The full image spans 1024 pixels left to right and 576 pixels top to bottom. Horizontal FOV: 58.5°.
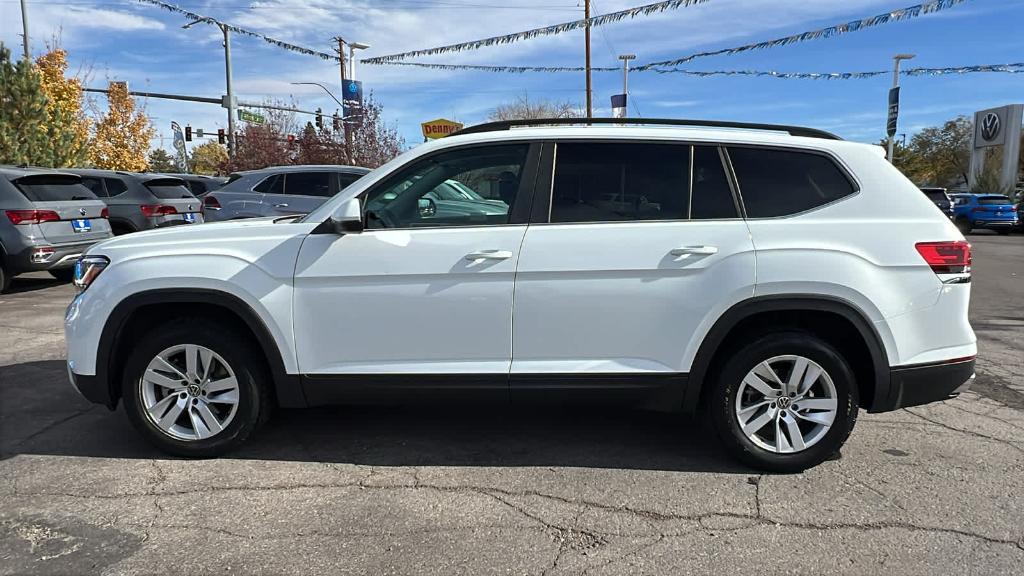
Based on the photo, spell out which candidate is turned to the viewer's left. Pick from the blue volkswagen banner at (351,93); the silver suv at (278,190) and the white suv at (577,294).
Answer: the white suv

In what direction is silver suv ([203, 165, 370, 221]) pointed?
to the viewer's right

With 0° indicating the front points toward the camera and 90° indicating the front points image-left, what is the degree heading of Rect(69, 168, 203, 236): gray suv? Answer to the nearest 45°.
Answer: approximately 135°

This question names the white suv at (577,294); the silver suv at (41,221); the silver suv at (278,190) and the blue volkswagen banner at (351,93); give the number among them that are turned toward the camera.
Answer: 1

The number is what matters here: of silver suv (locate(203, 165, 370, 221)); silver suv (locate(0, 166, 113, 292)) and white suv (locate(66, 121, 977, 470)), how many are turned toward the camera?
0

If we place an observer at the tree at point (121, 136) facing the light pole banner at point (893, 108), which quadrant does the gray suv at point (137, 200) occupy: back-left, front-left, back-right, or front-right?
front-right

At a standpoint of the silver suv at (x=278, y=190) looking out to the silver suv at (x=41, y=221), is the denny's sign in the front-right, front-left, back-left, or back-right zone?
back-right

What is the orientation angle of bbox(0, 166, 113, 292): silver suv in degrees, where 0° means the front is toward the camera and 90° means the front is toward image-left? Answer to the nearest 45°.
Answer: approximately 135°

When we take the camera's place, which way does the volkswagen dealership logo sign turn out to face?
facing the viewer and to the left of the viewer

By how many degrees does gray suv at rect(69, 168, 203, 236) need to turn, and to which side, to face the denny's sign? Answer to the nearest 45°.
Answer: approximately 90° to its right

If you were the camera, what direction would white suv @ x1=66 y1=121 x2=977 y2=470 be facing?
facing to the left of the viewer
